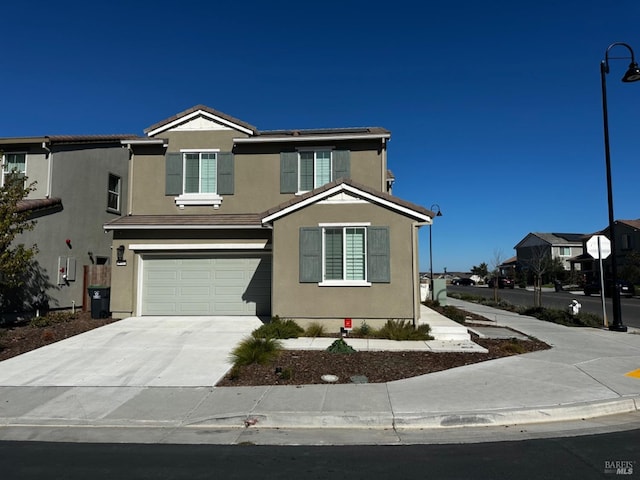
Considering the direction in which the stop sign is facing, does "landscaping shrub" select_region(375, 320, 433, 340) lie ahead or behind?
behind

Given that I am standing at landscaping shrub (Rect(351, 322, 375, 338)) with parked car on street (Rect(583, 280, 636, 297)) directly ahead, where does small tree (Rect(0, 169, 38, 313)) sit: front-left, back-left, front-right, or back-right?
back-left

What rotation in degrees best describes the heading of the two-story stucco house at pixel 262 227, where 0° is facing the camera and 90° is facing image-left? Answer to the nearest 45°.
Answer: approximately 0°

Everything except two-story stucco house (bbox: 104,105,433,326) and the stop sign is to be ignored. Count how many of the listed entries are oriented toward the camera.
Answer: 1

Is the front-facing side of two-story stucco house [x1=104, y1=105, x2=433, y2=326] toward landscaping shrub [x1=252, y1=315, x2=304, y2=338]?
yes

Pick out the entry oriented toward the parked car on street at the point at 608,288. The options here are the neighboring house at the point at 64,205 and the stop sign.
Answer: the stop sign

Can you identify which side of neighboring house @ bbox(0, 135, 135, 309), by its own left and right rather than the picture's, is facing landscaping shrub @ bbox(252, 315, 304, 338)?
left

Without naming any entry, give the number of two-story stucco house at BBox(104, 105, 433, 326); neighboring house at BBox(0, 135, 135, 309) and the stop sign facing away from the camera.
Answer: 1

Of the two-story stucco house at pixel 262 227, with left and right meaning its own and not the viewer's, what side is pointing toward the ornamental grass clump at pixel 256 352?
front

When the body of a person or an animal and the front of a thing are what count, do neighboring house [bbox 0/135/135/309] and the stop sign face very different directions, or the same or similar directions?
very different directions

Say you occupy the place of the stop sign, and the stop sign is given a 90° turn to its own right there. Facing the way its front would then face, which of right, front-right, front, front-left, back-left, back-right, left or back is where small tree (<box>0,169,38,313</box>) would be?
back-right

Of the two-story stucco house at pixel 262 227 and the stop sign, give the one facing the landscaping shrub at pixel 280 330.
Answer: the two-story stucco house

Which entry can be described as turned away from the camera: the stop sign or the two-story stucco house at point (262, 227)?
the stop sign

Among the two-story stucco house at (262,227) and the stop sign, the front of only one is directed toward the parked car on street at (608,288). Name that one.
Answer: the stop sign

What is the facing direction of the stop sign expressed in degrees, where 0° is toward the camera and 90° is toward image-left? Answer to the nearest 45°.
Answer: approximately 180°

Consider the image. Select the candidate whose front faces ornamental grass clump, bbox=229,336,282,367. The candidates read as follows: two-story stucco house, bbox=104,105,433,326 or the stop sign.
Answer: the two-story stucco house
